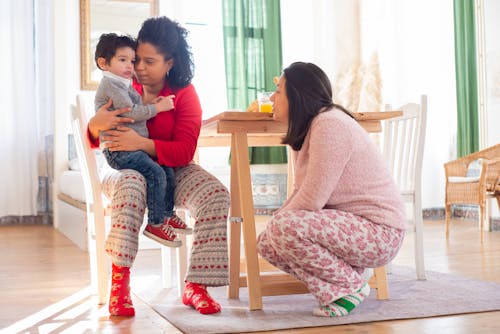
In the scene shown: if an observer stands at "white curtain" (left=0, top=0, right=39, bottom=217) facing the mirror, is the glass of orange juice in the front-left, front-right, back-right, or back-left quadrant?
front-right

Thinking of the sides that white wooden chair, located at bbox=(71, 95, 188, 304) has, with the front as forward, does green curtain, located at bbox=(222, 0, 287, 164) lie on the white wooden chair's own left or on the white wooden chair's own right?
on the white wooden chair's own left

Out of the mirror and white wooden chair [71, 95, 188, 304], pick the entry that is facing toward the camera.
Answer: the mirror

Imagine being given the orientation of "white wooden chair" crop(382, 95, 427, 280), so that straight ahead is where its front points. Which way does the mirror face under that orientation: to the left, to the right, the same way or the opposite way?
to the left

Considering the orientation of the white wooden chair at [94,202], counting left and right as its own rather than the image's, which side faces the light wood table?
front

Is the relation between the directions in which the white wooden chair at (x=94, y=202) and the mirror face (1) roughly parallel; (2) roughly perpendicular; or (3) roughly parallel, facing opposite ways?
roughly perpendicular

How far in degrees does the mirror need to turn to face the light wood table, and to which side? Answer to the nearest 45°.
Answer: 0° — it already faces it

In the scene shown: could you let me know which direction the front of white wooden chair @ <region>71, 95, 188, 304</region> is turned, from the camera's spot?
facing to the right of the viewer

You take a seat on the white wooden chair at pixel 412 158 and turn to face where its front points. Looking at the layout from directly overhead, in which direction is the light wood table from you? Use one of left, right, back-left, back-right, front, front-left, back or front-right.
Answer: front

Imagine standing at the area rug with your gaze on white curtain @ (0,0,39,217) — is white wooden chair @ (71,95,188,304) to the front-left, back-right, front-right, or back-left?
front-left

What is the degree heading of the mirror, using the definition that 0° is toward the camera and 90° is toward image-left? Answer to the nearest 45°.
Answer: approximately 0°

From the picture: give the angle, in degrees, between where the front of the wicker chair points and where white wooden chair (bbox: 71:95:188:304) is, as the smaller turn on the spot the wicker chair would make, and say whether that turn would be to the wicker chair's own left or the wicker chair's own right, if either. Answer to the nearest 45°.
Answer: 0° — it already faces it

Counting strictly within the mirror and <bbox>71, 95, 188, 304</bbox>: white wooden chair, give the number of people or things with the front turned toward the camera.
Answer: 1

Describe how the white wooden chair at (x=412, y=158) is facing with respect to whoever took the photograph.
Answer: facing the viewer and to the left of the viewer

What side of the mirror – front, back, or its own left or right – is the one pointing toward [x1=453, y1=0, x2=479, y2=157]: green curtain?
left

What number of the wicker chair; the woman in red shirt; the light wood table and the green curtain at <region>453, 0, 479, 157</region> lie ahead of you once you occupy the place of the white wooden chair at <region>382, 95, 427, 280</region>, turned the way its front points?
2

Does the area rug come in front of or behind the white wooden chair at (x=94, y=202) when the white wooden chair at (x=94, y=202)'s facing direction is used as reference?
in front
